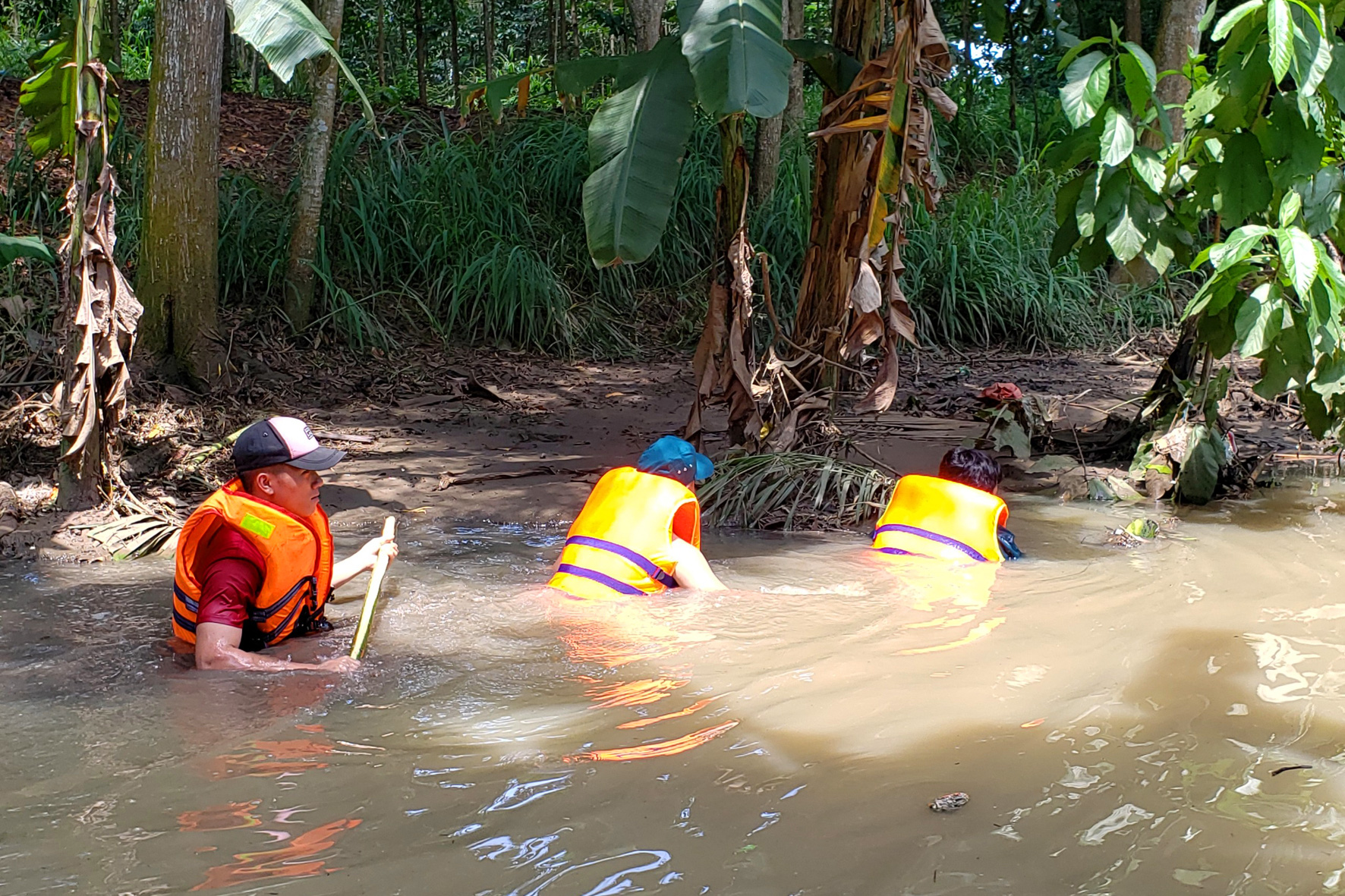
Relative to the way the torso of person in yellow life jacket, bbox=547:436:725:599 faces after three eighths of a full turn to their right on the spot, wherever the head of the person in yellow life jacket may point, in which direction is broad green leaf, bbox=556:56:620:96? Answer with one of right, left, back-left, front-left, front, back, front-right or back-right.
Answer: back

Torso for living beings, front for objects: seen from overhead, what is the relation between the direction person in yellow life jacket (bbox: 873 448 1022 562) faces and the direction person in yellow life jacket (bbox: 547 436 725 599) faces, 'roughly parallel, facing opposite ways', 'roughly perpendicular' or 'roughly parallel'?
roughly parallel

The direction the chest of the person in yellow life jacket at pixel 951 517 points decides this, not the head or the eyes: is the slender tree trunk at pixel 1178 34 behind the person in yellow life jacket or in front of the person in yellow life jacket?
in front

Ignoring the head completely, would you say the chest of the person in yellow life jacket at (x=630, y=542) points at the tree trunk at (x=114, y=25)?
no

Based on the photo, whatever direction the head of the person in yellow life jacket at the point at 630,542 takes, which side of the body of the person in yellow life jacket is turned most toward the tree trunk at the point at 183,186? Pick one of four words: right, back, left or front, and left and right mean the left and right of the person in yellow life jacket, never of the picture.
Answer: left

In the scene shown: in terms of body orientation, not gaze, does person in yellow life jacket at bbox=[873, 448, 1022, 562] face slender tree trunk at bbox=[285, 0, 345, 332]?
no

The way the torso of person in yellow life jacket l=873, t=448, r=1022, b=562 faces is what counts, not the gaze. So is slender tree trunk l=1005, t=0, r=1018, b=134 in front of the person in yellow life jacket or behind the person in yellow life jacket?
in front

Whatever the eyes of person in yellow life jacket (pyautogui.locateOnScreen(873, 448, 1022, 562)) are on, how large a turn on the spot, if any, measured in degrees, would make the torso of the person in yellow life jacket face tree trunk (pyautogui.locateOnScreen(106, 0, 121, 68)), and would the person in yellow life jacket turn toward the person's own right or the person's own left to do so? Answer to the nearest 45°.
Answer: approximately 90° to the person's own left

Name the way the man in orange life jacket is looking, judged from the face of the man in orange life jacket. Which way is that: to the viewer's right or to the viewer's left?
to the viewer's right

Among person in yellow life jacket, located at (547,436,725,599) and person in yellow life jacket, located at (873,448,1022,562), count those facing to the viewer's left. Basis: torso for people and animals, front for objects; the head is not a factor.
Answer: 0

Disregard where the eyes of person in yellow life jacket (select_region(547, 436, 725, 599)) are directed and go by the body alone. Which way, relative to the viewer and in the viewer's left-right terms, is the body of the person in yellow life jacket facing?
facing away from the viewer and to the right of the viewer

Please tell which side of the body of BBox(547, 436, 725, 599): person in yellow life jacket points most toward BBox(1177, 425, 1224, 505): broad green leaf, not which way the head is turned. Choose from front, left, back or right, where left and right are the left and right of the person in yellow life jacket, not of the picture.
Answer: front

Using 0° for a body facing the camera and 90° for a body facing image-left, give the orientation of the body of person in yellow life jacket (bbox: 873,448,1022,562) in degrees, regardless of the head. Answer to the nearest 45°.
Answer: approximately 225°

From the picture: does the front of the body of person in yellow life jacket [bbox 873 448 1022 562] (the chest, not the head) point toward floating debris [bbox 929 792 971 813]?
no

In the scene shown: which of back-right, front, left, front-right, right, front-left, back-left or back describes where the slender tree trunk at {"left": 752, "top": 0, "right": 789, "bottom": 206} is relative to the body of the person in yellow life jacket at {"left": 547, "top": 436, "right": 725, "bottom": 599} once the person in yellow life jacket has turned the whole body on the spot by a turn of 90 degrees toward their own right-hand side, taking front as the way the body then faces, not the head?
back-left

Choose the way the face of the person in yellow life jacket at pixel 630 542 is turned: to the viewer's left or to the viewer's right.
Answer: to the viewer's right
